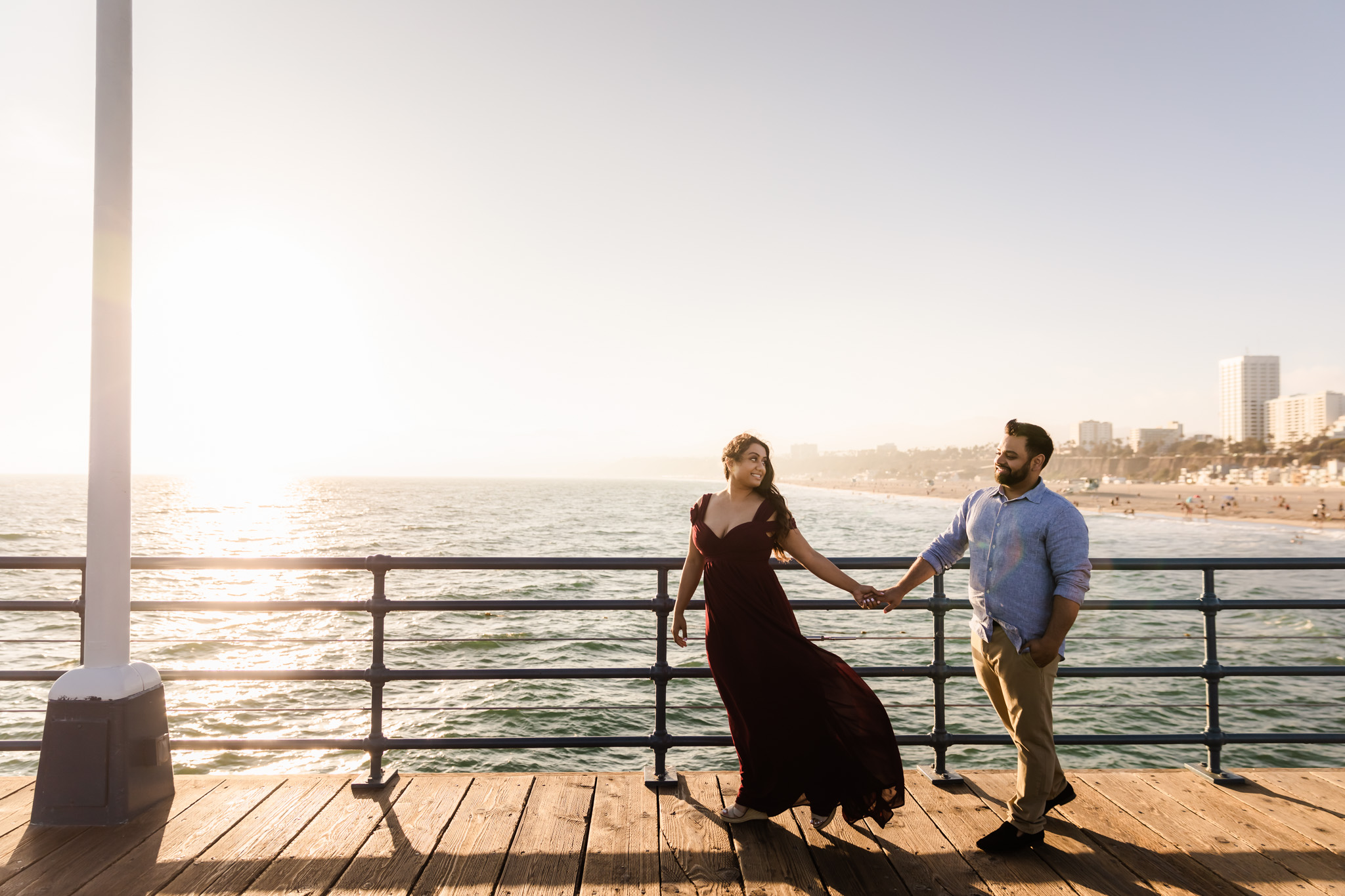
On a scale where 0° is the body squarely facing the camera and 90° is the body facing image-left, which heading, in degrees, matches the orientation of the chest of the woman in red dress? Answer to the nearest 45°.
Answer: approximately 45°

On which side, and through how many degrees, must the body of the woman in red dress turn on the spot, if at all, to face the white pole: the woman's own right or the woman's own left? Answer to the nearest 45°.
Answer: approximately 45° to the woman's own right

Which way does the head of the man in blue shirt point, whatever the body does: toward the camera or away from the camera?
toward the camera

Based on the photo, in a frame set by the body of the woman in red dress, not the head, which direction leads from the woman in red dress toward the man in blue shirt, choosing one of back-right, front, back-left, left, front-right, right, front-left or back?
back-left

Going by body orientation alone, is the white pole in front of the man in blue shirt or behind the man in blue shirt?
in front

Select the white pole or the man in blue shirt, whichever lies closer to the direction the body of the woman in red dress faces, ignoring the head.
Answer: the white pole

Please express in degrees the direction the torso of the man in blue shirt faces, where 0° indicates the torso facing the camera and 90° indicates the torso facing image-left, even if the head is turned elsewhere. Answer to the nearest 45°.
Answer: approximately 45°

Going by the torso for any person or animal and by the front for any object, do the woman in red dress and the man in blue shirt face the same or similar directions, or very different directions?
same or similar directions

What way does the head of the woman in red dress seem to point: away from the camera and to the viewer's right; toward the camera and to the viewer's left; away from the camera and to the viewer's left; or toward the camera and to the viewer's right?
toward the camera and to the viewer's right

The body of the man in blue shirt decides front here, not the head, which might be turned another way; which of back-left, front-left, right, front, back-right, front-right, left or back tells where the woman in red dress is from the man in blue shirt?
front-right
